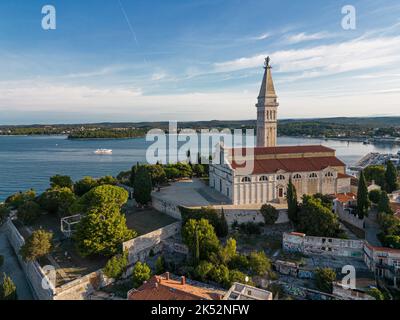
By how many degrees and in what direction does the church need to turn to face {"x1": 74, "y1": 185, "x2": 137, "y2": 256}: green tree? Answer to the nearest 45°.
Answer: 0° — it already faces it

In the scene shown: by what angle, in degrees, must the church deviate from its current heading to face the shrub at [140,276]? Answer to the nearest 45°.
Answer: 0° — it already faces it

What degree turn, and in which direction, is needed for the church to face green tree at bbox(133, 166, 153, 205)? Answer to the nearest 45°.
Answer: approximately 45° to its right

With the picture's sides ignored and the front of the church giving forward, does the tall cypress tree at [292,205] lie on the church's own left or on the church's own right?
on the church's own left

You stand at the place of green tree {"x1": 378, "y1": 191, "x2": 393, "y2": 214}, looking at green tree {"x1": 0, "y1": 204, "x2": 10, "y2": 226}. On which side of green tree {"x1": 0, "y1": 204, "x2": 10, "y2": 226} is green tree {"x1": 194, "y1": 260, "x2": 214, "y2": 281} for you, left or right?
left

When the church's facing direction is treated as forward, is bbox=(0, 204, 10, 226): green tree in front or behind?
in front

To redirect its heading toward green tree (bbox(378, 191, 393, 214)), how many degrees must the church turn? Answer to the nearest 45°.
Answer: approximately 90° to its left

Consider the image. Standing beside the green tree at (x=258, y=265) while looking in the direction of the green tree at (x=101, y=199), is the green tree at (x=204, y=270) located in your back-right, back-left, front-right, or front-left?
front-left

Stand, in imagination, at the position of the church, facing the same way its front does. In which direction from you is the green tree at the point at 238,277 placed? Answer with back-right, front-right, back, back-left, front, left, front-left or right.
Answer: front-left

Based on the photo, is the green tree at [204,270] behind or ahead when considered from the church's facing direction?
ahead

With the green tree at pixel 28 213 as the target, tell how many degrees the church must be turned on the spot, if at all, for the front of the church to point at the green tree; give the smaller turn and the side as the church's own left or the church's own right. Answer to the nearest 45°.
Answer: approximately 45° to the church's own right

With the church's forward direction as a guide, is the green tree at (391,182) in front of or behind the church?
behind

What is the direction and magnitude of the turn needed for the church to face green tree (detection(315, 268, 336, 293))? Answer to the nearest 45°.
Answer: approximately 45° to its left

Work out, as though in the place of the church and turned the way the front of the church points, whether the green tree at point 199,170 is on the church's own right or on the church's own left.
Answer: on the church's own right

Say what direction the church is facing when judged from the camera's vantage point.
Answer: facing the viewer and to the left of the viewer
